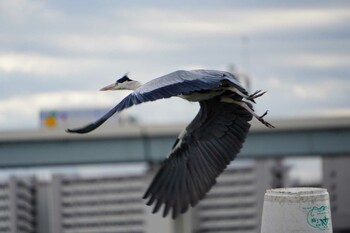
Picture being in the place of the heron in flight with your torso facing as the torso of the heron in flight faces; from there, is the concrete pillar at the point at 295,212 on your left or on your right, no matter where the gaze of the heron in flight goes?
on your left

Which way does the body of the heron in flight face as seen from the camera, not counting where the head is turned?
to the viewer's left
